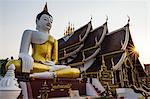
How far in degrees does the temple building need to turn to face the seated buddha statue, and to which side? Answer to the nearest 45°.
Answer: approximately 45° to its right

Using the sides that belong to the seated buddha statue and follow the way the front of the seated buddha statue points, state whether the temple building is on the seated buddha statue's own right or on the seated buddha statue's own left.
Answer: on the seated buddha statue's own left

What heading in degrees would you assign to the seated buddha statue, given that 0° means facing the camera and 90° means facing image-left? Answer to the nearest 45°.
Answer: approximately 315°
